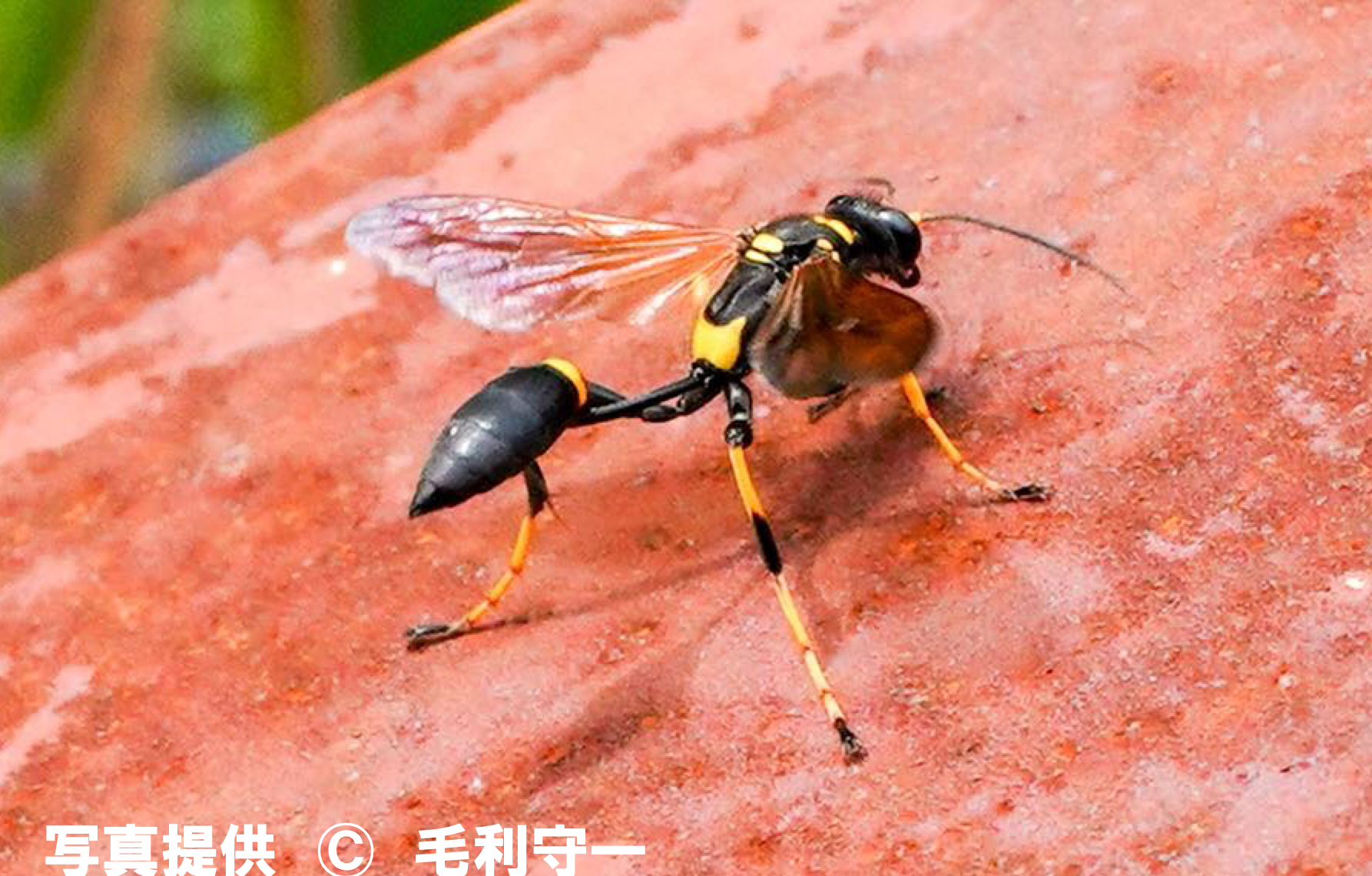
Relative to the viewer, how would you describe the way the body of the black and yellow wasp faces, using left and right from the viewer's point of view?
facing away from the viewer and to the right of the viewer
